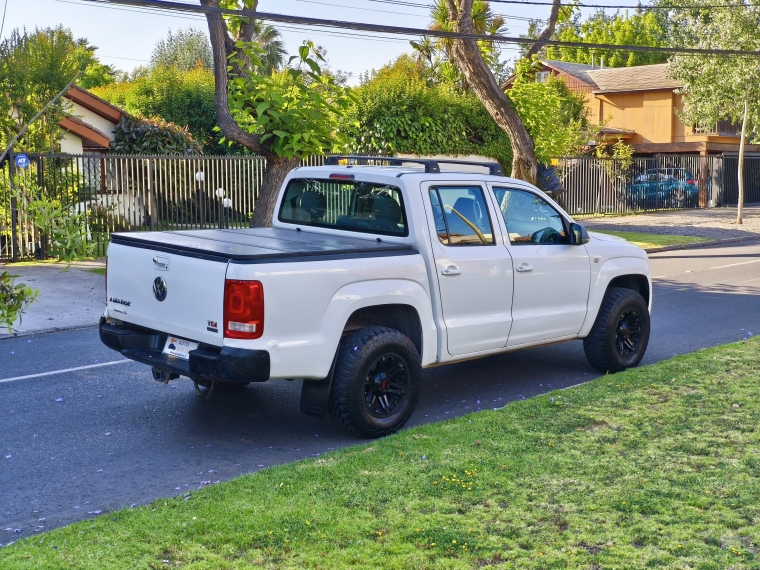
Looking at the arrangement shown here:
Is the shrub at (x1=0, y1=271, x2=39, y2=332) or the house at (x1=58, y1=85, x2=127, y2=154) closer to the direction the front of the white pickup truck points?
the house

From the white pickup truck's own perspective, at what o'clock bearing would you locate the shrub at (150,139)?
The shrub is roughly at 10 o'clock from the white pickup truck.

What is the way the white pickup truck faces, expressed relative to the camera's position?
facing away from the viewer and to the right of the viewer

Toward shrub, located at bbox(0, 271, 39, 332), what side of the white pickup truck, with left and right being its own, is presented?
back

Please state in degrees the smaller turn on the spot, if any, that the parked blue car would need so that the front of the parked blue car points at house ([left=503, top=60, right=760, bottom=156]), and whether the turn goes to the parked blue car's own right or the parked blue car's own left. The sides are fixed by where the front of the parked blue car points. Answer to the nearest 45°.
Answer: approximately 45° to the parked blue car's own right

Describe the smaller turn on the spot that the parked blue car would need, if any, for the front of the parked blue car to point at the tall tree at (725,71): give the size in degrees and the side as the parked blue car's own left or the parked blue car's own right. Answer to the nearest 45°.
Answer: approximately 135° to the parked blue car's own left
